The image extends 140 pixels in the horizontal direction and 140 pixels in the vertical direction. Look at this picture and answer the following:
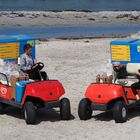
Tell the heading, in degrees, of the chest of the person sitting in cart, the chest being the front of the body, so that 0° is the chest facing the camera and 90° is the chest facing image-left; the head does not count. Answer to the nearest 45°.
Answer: approximately 315°

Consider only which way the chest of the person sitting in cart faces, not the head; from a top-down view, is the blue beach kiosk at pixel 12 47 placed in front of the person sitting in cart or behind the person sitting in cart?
behind
